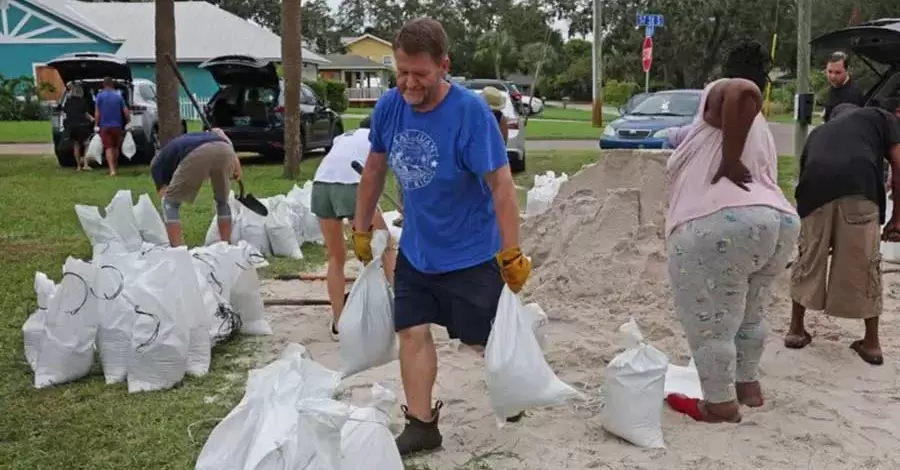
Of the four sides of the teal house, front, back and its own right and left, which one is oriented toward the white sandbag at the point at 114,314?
front

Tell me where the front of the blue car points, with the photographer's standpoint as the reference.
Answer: facing the viewer and to the left of the viewer

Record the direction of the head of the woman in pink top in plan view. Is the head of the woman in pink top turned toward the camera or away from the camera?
away from the camera

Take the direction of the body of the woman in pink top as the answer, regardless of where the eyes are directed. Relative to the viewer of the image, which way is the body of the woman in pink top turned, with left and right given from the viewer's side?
facing away from the viewer and to the left of the viewer

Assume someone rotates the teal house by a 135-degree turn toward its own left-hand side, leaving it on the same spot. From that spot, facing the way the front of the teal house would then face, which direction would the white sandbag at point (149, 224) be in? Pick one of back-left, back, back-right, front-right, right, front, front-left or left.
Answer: back-right

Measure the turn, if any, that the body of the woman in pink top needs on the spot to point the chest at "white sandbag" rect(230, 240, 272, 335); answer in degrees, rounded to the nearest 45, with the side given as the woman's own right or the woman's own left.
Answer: approximately 45° to the woman's own left

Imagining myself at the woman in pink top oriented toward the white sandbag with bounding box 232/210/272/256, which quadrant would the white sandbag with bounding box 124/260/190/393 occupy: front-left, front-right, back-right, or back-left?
front-left

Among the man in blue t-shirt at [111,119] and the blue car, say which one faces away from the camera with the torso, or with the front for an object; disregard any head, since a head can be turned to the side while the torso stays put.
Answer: the man in blue t-shirt

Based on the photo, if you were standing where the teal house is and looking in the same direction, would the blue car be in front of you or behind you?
in front

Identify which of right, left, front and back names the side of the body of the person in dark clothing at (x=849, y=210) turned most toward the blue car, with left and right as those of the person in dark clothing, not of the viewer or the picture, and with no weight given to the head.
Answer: front

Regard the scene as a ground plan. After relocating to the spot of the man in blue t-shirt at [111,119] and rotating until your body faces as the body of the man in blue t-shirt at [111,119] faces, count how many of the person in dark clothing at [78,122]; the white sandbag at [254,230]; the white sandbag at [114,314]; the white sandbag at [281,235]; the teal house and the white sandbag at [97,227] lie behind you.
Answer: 4

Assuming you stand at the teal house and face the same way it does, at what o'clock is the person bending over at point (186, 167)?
The person bending over is roughly at 12 o'clock from the teal house.

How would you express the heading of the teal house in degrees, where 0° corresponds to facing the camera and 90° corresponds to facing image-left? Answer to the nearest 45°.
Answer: approximately 0°

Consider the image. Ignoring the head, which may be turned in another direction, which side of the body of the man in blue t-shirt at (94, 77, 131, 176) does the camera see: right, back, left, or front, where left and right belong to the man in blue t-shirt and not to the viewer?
back
